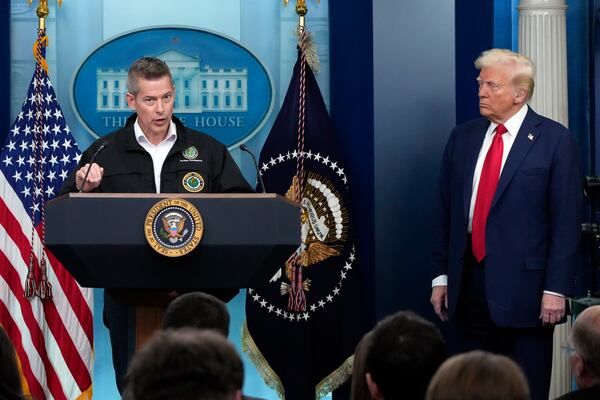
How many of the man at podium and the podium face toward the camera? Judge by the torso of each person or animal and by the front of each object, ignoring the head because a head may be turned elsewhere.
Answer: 2

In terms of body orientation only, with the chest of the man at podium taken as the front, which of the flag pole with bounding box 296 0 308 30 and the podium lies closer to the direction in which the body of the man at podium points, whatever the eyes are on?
the podium

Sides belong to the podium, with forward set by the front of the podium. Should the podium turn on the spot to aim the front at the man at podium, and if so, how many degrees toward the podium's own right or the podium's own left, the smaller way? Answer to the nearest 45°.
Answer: approximately 180°

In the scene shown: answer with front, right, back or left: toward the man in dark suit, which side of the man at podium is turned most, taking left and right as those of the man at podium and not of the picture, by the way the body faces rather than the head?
left

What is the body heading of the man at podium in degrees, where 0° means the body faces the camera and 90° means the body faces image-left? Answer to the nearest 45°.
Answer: approximately 0°

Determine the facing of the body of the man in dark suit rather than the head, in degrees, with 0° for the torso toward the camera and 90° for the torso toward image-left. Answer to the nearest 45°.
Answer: approximately 45°
